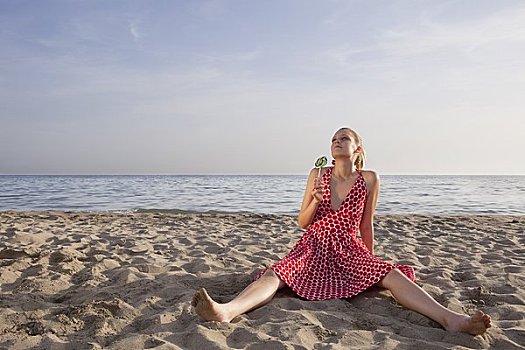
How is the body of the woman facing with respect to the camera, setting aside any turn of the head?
toward the camera
